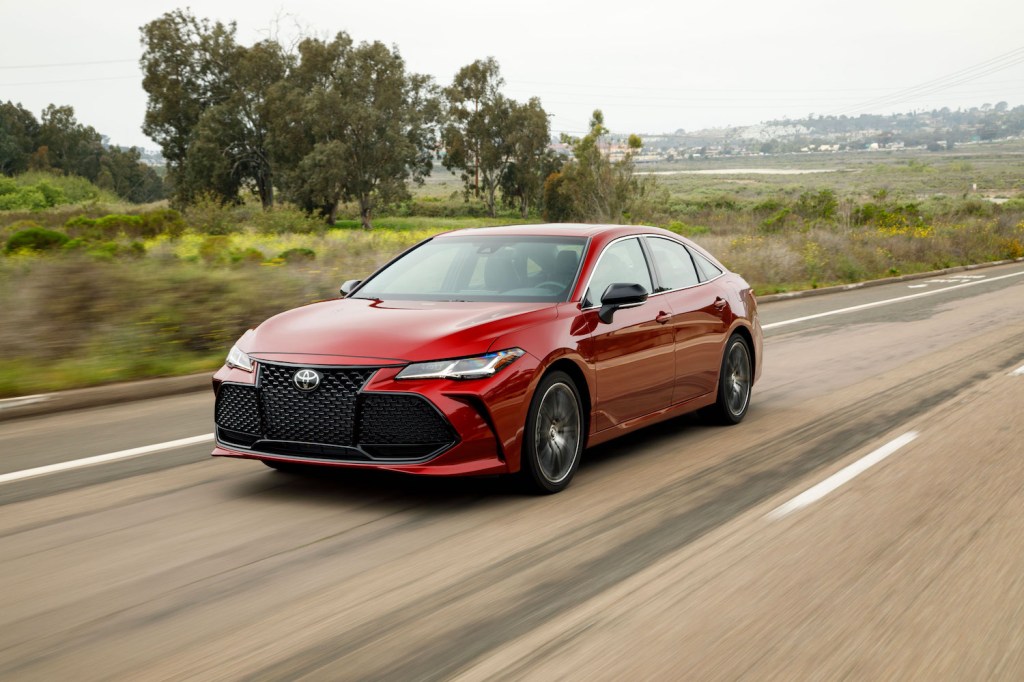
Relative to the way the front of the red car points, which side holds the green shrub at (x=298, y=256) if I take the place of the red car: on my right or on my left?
on my right

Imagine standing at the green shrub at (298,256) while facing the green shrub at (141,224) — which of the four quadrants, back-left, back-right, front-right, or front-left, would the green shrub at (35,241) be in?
front-left

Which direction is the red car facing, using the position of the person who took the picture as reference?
facing the viewer and to the left of the viewer

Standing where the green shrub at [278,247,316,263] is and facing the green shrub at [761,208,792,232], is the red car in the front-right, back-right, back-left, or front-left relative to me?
back-right

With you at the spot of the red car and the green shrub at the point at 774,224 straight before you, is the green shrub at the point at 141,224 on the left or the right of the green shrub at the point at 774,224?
left

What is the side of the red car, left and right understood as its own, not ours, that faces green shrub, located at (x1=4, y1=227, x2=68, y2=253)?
right

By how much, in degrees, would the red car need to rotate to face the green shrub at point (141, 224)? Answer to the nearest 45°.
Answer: approximately 135° to its right
